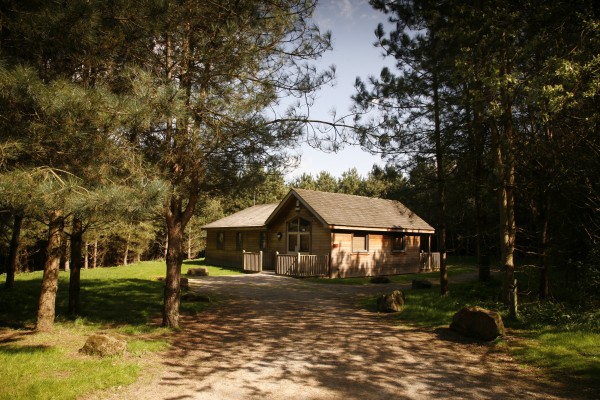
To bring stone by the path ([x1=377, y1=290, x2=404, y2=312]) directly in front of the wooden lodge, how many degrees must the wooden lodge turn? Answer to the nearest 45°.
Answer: approximately 45° to its left

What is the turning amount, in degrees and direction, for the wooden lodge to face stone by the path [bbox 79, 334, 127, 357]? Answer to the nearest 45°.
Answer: approximately 45° to its left

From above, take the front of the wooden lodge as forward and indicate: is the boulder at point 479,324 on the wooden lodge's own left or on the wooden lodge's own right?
on the wooden lodge's own left

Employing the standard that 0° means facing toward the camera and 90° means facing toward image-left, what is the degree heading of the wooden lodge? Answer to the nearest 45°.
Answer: approximately 45°
